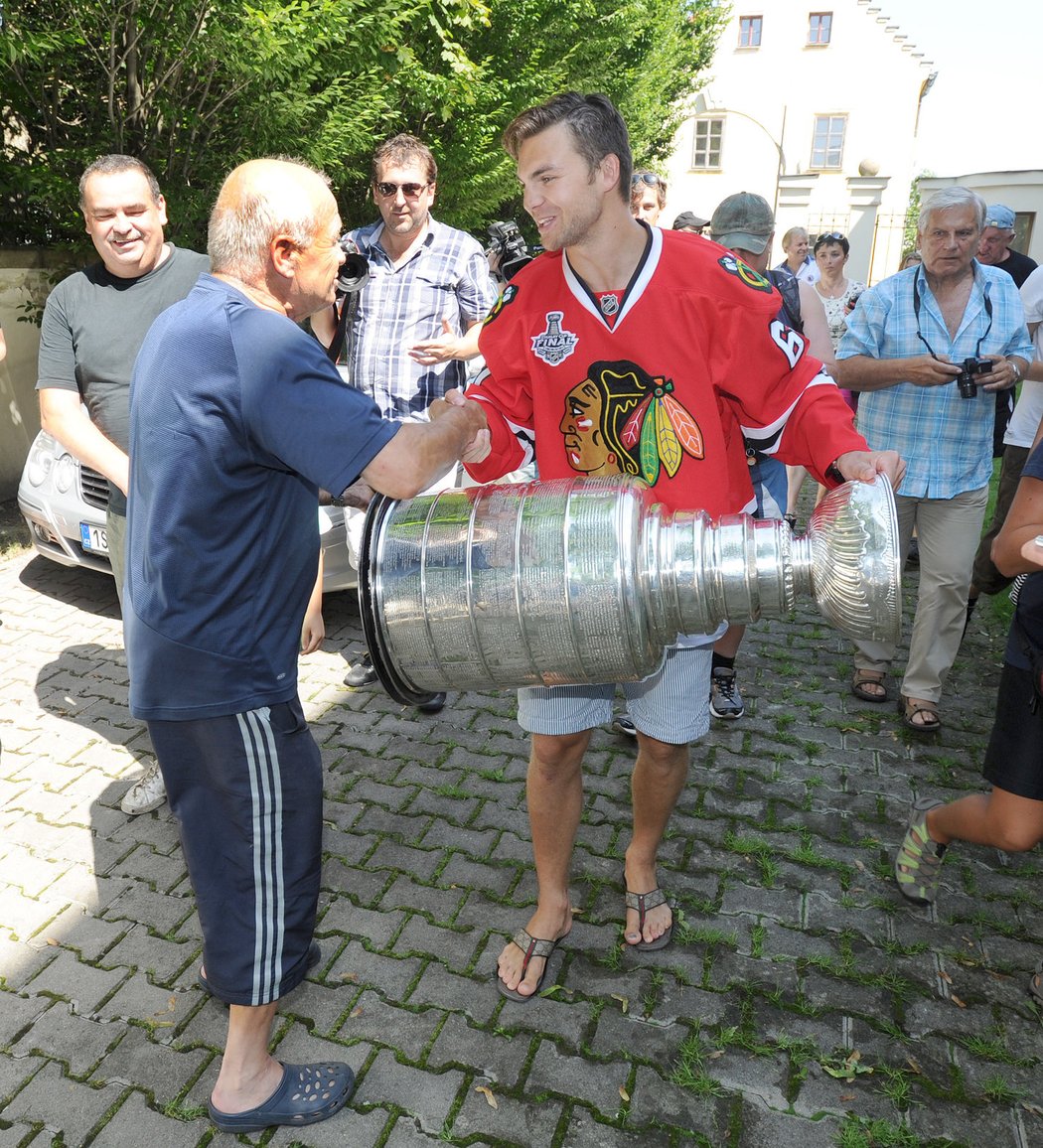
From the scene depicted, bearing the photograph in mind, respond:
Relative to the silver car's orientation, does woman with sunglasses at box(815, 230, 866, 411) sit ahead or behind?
behind

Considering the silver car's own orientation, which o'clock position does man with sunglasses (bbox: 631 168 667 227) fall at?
The man with sunglasses is roughly at 8 o'clock from the silver car.

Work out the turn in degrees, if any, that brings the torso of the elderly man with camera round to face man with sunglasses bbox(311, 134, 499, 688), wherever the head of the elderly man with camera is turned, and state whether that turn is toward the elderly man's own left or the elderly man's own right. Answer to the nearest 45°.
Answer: approximately 90° to the elderly man's own right

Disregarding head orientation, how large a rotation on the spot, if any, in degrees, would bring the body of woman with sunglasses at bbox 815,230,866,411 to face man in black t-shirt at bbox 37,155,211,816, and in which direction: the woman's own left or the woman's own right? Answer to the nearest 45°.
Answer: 0° — they already face them

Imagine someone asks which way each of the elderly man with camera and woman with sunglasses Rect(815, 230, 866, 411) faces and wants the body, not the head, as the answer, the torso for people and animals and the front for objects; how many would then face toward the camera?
2
